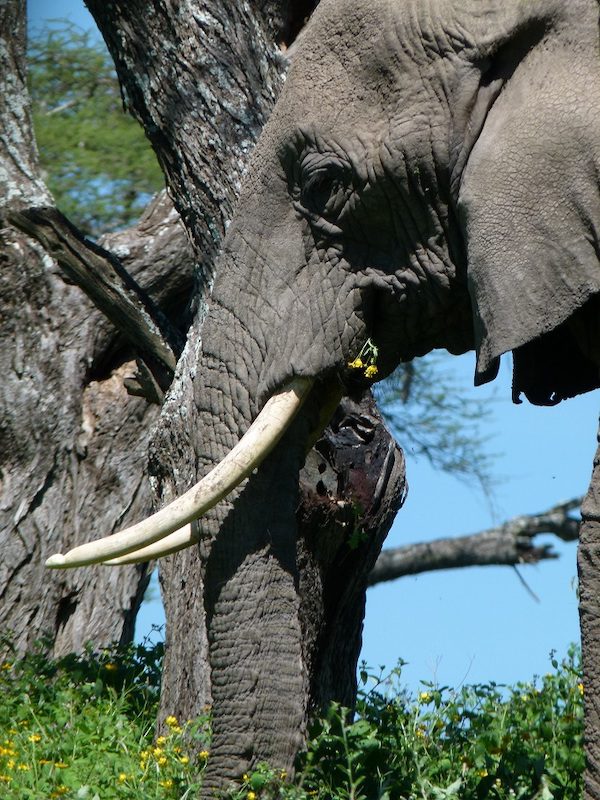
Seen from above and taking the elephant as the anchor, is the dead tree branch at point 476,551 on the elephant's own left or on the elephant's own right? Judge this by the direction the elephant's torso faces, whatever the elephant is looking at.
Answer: on the elephant's own right

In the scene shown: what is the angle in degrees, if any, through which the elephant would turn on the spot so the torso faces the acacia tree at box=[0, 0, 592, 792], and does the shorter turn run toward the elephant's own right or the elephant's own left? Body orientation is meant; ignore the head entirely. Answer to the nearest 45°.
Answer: approximately 45° to the elephant's own right

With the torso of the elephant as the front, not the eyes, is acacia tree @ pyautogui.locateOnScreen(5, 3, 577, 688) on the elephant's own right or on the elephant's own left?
on the elephant's own right

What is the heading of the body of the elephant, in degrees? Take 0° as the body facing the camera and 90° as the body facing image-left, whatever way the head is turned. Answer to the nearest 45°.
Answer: approximately 90°
